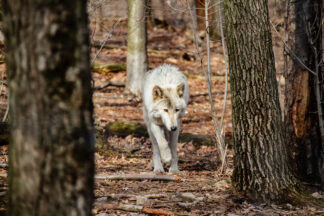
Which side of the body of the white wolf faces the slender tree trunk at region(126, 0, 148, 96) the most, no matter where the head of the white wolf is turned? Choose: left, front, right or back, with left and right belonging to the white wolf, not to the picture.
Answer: back

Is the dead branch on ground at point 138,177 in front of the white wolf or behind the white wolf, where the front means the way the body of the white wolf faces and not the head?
in front

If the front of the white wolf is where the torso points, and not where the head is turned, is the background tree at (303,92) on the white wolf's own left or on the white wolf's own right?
on the white wolf's own left

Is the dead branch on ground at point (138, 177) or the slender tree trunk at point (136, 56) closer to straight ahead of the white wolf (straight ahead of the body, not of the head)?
the dead branch on ground

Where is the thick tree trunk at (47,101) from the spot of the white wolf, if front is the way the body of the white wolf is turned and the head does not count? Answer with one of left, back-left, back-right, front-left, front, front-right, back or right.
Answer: front

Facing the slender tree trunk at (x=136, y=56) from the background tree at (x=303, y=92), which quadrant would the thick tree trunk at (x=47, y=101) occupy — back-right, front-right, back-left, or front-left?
back-left

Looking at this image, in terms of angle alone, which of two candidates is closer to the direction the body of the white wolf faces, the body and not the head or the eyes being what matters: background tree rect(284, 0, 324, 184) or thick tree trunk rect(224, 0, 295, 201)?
the thick tree trunk

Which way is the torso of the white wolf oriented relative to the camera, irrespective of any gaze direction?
toward the camera

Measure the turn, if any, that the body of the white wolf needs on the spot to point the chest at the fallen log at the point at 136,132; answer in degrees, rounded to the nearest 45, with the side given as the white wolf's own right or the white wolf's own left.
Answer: approximately 180°

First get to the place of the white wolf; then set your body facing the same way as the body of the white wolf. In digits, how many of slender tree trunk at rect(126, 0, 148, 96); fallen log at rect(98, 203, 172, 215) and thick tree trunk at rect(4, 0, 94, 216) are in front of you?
2

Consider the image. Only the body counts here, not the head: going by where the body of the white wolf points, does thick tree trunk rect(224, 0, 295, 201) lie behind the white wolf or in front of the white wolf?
in front

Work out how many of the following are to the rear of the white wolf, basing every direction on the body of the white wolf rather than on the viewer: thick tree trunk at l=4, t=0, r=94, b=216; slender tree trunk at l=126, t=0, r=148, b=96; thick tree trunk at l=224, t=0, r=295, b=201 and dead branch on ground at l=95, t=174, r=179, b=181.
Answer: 1
